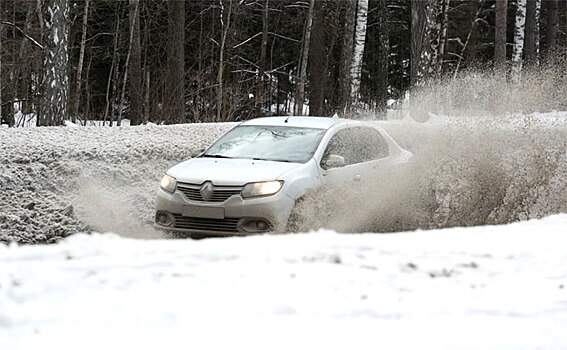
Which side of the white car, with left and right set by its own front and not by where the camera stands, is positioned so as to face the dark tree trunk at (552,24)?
back

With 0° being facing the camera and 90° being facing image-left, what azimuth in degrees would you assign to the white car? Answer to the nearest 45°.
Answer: approximately 45°

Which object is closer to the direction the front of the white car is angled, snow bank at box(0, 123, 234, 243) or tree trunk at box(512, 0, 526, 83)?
the snow bank

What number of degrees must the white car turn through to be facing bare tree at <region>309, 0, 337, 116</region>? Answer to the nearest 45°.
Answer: approximately 135° to its right

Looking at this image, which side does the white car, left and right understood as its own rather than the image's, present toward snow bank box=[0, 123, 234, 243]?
right

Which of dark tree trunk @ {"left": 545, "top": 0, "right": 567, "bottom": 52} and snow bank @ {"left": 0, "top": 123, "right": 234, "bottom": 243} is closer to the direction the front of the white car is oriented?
the snow bank

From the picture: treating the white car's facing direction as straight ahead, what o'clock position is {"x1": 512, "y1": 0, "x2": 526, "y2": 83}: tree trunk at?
The tree trunk is roughly at 5 o'clock from the white car.

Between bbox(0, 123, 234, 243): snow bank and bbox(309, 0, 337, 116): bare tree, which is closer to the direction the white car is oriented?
the snow bank

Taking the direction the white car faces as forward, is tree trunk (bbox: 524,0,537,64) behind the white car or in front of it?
behind
